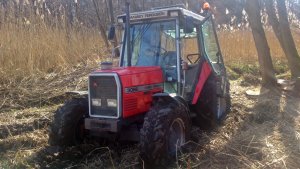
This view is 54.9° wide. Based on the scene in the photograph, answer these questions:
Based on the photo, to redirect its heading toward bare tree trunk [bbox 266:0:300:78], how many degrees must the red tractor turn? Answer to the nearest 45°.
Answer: approximately 180°

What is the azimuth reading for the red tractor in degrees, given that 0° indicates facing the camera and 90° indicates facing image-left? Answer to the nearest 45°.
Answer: approximately 45°

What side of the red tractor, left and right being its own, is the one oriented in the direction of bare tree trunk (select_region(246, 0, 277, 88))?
back
